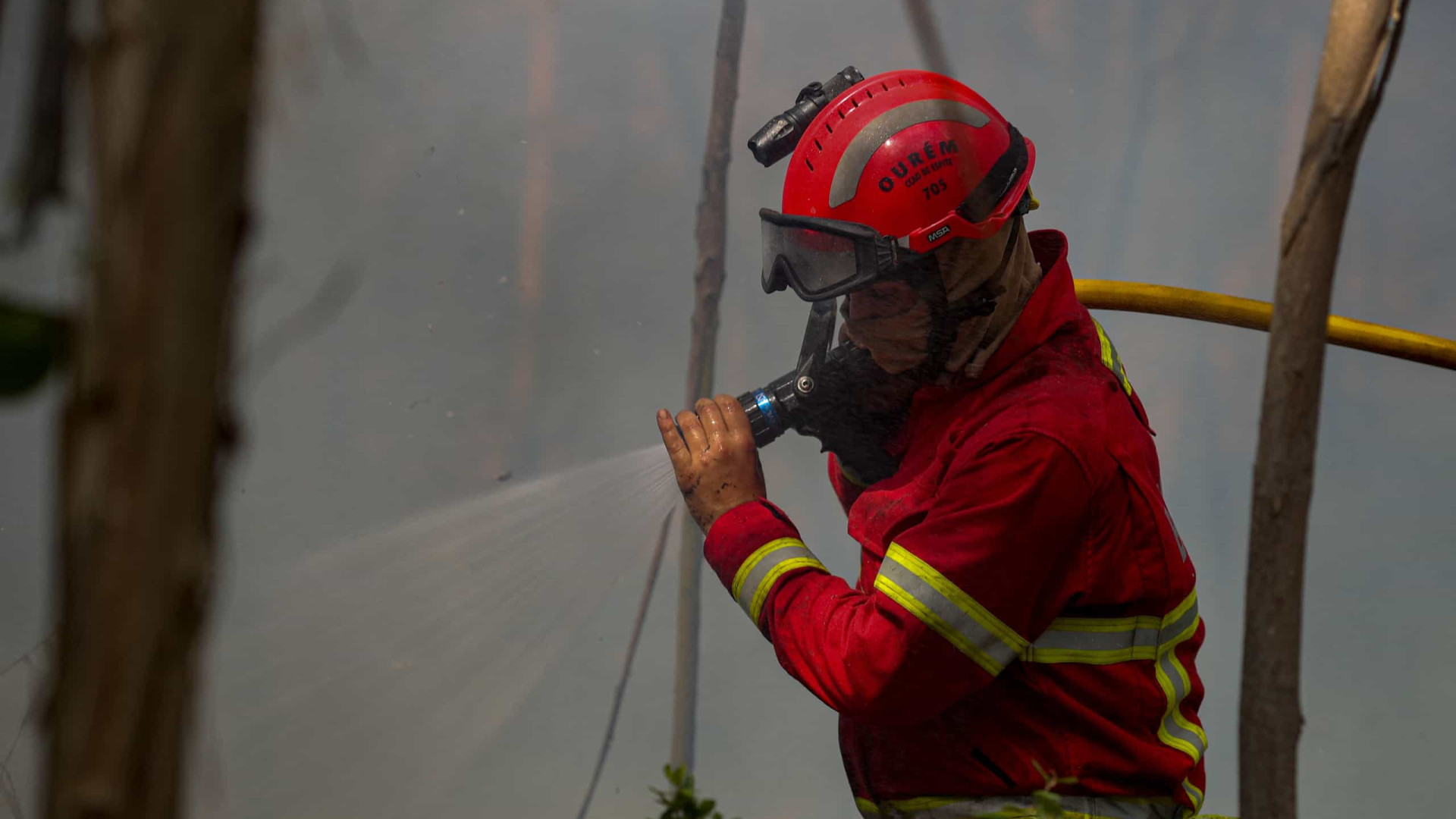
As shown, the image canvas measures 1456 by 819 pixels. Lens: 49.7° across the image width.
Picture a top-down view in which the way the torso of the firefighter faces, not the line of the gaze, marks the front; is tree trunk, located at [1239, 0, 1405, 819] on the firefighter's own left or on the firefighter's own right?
on the firefighter's own left

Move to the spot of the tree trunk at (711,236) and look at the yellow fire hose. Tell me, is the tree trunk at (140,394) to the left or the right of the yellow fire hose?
right

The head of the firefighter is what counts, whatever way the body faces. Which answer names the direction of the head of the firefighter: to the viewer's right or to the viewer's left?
to the viewer's left

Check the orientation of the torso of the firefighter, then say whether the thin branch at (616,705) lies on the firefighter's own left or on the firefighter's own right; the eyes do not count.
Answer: on the firefighter's own right

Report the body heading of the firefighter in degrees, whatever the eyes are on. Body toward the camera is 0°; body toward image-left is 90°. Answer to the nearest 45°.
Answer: approximately 90°
